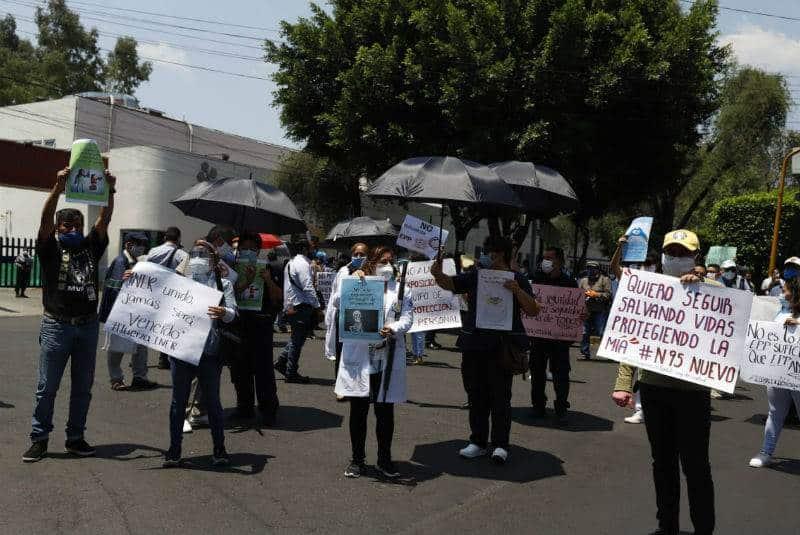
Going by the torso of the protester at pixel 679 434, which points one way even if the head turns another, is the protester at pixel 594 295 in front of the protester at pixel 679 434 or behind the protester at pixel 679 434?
behind

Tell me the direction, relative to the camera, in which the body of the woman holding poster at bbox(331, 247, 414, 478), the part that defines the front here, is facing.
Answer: toward the camera

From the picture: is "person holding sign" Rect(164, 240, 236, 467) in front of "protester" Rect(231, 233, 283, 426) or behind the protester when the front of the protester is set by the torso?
in front

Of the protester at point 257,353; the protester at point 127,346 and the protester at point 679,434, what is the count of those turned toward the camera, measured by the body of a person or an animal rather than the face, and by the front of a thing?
2

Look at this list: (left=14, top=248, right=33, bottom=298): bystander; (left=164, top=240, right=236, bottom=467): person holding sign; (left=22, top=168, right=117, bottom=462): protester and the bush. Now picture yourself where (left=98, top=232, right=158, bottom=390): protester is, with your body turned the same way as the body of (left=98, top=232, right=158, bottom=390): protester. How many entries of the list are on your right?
2

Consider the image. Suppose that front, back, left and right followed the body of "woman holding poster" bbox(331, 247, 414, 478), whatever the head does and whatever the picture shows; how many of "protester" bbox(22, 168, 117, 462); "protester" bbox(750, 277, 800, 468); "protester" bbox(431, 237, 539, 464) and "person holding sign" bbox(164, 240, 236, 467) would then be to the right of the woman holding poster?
2

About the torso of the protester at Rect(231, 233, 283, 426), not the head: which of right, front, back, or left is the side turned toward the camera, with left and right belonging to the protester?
front

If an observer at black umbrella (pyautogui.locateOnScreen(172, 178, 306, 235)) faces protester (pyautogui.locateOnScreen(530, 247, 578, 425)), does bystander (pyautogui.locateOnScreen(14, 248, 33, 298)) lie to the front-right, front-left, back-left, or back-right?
back-left

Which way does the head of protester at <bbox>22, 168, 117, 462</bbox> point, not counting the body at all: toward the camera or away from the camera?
toward the camera
